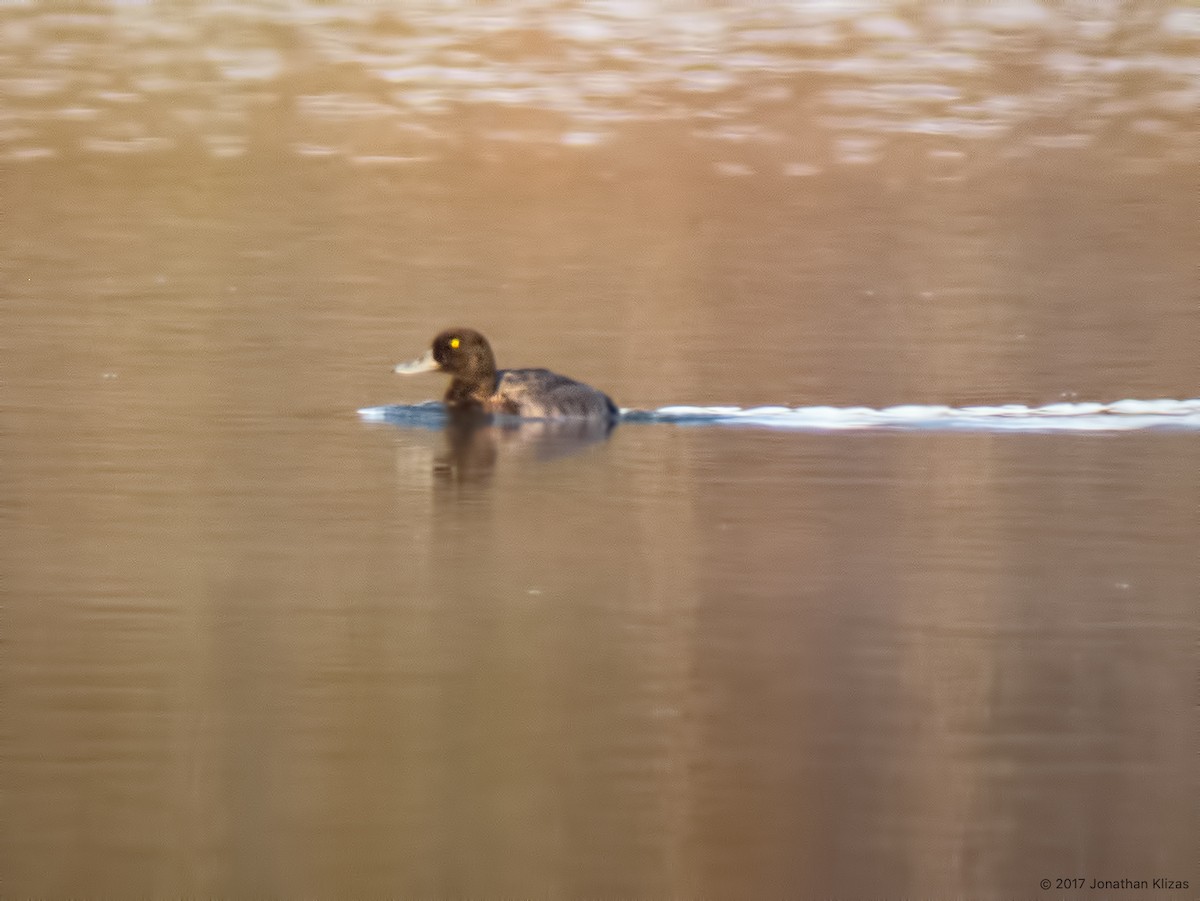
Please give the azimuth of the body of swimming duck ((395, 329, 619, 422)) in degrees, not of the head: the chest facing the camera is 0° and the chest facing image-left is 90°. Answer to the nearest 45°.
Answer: approximately 90°
